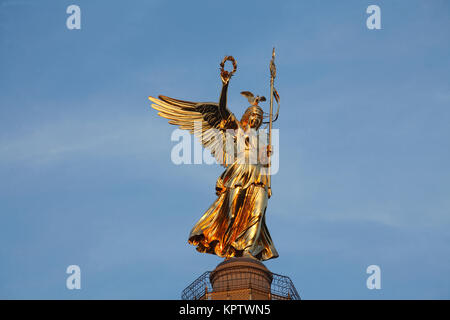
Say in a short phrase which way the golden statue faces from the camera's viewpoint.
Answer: facing the viewer and to the right of the viewer
